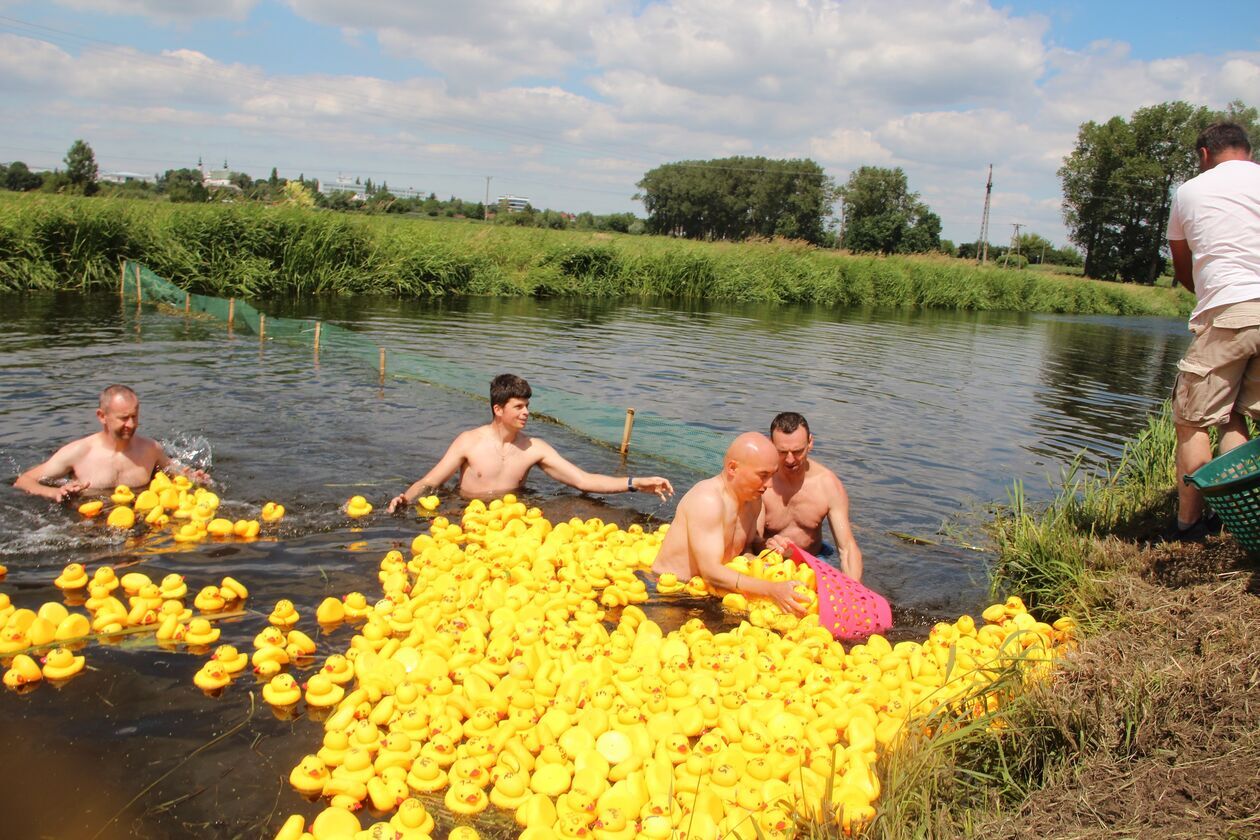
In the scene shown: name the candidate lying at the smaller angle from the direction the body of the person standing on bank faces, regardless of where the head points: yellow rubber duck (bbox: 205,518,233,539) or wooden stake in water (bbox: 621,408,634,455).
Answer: the wooden stake in water

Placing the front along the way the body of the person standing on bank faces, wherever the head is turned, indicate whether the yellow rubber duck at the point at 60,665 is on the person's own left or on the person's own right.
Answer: on the person's own left

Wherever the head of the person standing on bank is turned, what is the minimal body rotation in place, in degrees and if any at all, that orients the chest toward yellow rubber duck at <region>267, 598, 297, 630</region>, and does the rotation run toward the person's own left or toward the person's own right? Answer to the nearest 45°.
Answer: approximately 90° to the person's own left

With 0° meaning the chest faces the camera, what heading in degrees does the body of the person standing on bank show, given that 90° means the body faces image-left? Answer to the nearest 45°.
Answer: approximately 135°
